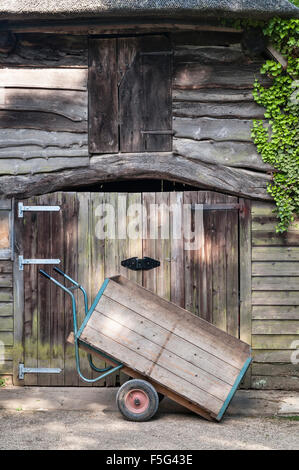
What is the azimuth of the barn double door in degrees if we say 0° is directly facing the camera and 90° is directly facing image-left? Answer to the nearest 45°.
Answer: approximately 0°

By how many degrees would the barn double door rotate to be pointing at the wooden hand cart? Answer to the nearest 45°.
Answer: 0° — it already faces it

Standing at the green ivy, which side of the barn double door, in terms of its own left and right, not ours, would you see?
left

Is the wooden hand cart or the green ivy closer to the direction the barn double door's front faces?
the wooden hand cart
